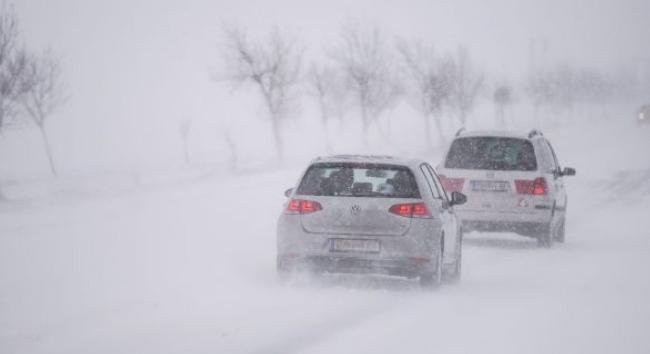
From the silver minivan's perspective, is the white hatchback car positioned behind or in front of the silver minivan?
behind

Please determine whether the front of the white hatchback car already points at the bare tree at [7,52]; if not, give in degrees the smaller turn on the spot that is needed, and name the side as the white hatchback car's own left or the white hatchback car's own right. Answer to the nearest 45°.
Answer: approximately 45° to the white hatchback car's own left

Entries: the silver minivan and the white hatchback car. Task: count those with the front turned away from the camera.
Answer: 2

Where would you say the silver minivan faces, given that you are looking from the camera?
facing away from the viewer

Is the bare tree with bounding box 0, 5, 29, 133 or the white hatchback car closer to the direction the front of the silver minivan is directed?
the bare tree

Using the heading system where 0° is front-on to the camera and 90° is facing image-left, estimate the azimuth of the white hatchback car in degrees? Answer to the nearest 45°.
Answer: approximately 180°

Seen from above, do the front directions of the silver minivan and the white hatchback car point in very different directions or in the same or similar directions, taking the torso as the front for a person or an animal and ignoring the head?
same or similar directions

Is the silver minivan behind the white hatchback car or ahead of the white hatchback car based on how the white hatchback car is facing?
ahead

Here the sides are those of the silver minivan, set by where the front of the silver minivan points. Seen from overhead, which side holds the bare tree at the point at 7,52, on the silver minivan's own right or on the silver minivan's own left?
on the silver minivan's own left
